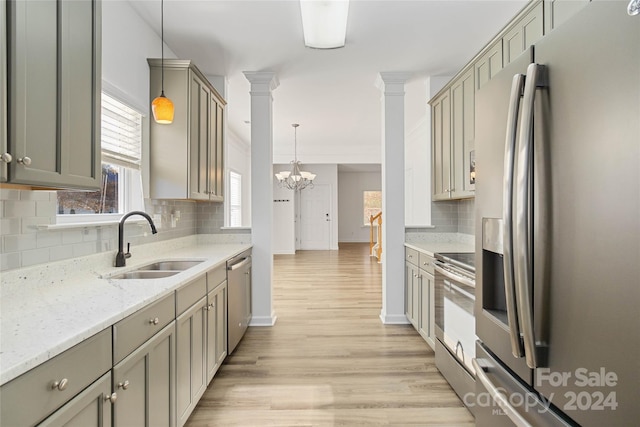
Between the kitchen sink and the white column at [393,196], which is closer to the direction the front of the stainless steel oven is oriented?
the kitchen sink

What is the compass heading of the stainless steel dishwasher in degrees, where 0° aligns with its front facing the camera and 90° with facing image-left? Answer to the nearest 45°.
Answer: approximately 270°

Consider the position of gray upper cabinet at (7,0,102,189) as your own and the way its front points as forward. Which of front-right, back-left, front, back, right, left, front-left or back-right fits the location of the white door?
left

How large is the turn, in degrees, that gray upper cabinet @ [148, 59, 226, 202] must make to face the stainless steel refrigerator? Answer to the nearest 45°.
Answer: approximately 90° to its right

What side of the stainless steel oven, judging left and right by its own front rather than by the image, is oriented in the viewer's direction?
left

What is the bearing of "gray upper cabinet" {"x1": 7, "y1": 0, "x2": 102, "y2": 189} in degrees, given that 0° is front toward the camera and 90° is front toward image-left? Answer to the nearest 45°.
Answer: approximately 315°

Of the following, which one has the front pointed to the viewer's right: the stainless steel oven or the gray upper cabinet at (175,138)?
the gray upper cabinet

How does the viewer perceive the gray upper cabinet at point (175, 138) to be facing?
facing to the right of the viewer

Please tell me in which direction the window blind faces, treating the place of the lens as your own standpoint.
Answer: facing the viewer and to the right of the viewer

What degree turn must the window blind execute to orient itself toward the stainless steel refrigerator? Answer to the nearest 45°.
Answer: approximately 45° to its right
